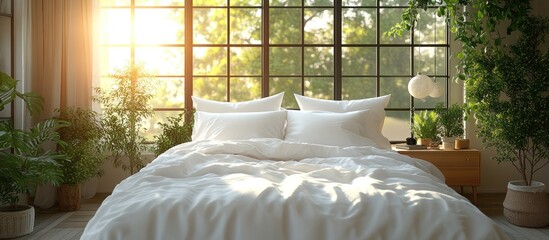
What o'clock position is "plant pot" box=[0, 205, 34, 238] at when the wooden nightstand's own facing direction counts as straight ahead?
The plant pot is roughly at 2 o'clock from the wooden nightstand.

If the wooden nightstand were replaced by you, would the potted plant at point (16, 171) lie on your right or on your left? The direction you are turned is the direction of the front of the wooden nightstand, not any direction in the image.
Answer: on your right

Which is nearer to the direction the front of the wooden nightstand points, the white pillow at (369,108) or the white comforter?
the white comforter

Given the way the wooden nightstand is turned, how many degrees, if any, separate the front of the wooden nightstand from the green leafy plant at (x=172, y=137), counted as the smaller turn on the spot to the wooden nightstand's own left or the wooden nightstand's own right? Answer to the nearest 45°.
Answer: approximately 90° to the wooden nightstand's own right

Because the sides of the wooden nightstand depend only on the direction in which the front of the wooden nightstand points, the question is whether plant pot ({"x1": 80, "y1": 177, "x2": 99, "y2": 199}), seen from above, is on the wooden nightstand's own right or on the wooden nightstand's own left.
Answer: on the wooden nightstand's own right

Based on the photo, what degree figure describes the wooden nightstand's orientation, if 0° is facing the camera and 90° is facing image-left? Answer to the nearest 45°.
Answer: approximately 0°

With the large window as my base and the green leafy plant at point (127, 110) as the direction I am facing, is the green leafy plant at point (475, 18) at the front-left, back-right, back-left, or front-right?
back-left

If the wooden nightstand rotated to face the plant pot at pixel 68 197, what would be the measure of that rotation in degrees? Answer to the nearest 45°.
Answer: approximately 90° to its right

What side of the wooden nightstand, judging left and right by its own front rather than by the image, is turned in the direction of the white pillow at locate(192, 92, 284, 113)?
right

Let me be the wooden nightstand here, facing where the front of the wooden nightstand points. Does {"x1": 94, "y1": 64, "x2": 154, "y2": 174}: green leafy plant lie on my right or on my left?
on my right
